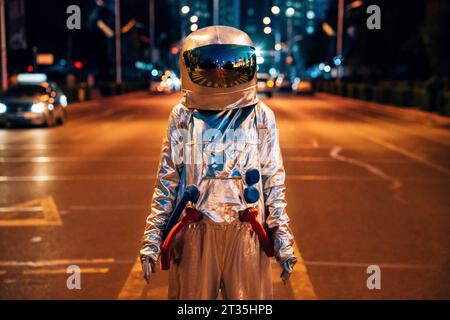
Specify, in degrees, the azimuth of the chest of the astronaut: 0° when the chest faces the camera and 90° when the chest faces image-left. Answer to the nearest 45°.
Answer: approximately 0°

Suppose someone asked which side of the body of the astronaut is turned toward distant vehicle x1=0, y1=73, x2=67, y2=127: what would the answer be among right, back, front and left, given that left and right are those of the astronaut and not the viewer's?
back
